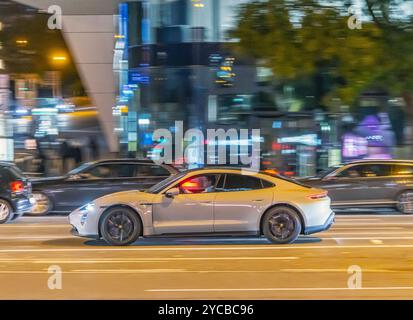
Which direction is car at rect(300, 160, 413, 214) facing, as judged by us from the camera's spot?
facing to the left of the viewer

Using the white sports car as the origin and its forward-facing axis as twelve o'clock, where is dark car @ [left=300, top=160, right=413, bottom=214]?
The dark car is roughly at 4 o'clock from the white sports car.

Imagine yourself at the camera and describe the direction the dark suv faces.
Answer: facing to the left of the viewer

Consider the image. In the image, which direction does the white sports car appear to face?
to the viewer's left

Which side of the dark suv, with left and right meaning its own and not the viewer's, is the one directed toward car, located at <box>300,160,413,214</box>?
back

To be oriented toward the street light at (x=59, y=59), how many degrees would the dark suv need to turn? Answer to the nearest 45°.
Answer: approximately 90° to its right

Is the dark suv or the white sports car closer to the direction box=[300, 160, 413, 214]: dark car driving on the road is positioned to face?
the dark suv

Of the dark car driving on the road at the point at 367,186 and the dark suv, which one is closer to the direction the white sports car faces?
the dark suv
